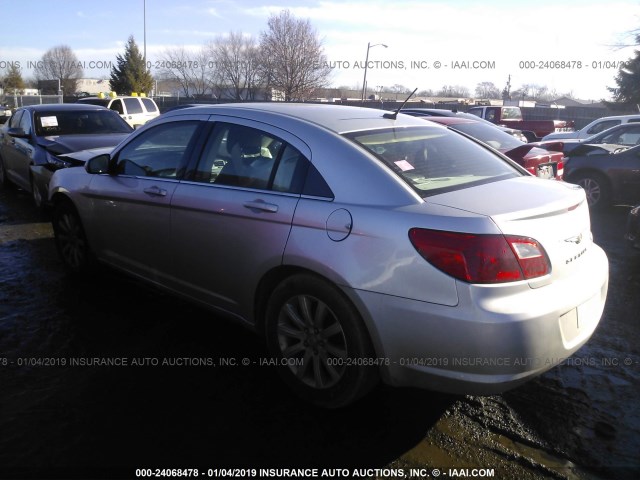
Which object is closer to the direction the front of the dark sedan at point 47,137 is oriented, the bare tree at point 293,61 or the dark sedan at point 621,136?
the dark sedan

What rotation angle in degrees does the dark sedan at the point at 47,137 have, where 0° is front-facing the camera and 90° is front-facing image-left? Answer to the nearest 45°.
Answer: approximately 315°

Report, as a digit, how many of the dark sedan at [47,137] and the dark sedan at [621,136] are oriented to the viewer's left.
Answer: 1

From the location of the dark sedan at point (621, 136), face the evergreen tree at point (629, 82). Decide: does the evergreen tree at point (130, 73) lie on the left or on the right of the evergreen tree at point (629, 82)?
left

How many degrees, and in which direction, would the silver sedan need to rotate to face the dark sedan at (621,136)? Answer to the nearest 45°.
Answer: approximately 90° to its right

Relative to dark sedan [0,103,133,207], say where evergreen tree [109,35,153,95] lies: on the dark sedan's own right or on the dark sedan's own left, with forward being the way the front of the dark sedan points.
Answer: on the dark sedan's own left

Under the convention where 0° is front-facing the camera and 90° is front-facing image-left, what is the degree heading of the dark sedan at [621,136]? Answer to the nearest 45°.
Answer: approximately 90°

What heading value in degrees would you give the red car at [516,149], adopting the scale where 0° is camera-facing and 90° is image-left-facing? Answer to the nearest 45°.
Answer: approximately 135°

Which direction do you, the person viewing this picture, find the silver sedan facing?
facing away from the viewer and to the left of the viewer
